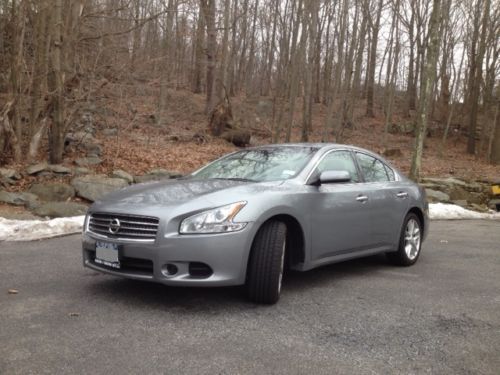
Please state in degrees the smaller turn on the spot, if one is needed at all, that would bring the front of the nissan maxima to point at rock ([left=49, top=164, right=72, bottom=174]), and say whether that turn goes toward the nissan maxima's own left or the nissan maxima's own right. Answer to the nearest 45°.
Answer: approximately 90° to the nissan maxima's own right

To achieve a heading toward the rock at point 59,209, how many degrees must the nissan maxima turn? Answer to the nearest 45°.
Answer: approximately 90° to its right

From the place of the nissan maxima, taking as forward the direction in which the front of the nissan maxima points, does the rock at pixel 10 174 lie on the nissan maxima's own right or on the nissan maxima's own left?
on the nissan maxima's own right

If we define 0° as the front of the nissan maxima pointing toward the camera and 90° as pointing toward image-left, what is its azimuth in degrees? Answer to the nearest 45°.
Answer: approximately 45°

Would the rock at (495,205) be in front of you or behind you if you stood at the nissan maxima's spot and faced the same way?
behind

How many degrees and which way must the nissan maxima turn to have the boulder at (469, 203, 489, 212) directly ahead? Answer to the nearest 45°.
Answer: approximately 180°

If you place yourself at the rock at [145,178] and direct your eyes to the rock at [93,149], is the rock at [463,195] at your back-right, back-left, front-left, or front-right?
back-right

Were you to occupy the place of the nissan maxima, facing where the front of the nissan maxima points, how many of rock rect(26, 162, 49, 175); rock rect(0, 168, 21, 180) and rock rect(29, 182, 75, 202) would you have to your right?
3

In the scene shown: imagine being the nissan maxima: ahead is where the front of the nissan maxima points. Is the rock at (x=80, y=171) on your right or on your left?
on your right

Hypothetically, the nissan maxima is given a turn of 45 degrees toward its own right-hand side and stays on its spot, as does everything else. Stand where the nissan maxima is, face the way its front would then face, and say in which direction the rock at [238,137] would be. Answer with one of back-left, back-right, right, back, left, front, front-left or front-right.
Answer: right

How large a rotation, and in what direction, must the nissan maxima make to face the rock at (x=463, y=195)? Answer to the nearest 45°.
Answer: approximately 180°

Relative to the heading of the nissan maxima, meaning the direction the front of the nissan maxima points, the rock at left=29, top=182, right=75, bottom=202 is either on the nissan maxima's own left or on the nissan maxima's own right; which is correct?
on the nissan maxima's own right

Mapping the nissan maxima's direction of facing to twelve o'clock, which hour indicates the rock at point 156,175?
The rock is roughly at 4 o'clock from the nissan maxima.
